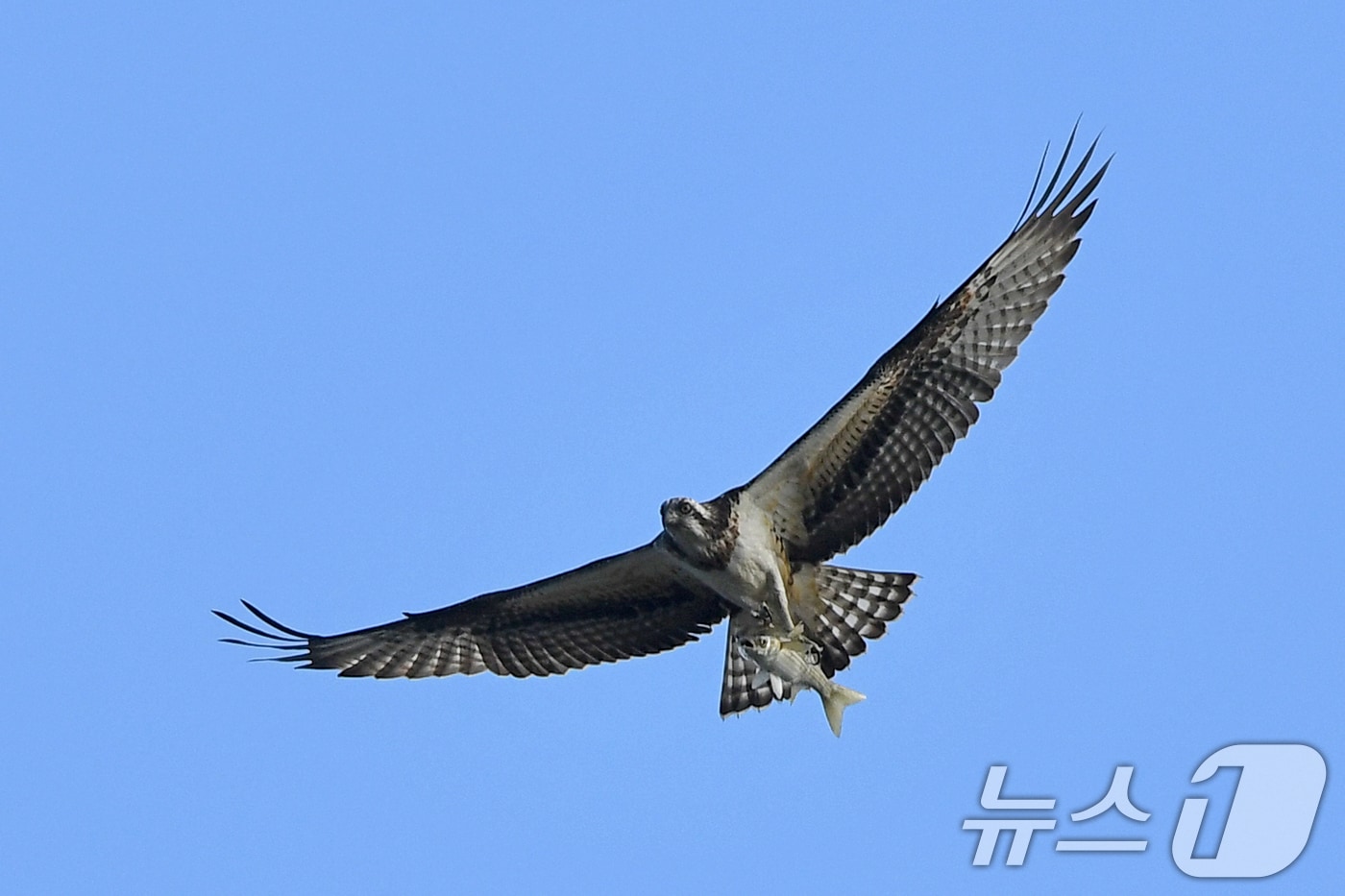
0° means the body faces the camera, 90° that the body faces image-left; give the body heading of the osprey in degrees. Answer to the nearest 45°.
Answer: approximately 45°
